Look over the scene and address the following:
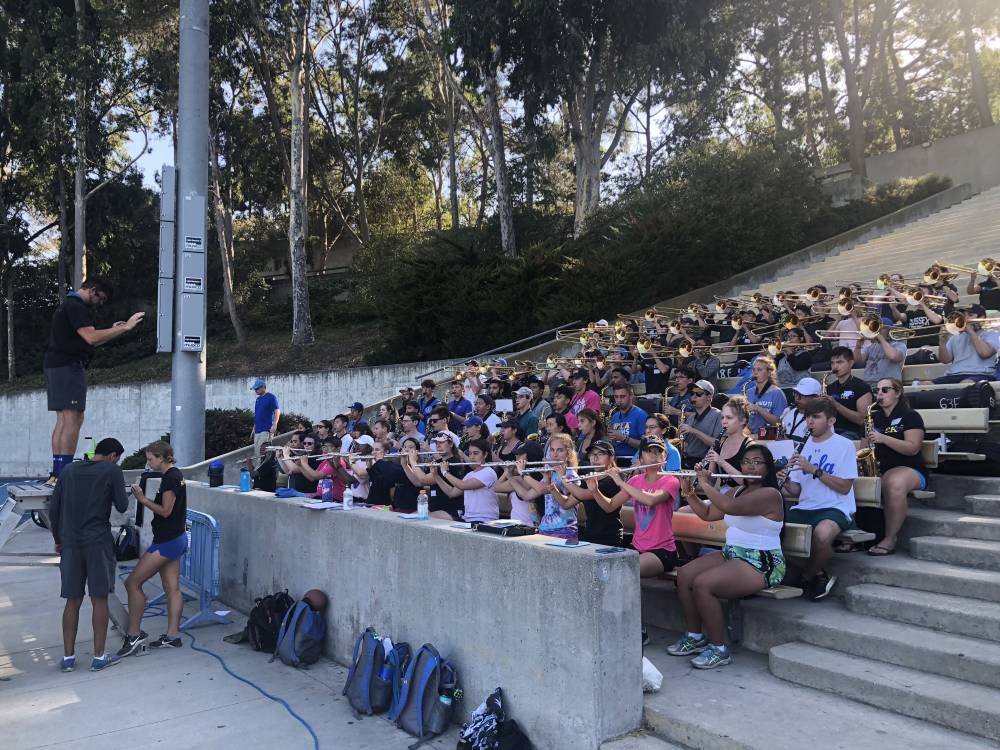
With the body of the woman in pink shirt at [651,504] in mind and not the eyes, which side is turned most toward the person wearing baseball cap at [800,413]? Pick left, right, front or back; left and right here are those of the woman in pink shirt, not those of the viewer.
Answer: back

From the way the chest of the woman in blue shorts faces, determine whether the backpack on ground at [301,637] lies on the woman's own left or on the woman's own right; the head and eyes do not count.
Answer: on the woman's own left

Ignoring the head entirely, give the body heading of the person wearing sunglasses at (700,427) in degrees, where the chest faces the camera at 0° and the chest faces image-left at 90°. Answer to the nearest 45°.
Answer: approximately 45°

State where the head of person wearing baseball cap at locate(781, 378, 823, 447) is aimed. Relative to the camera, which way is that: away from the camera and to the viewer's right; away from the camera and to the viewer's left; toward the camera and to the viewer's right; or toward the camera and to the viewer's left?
toward the camera and to the viewer's left

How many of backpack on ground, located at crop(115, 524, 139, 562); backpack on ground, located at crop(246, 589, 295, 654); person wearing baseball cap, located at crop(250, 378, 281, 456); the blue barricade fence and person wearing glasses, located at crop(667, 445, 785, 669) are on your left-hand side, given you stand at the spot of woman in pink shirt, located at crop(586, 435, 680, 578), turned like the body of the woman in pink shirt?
1

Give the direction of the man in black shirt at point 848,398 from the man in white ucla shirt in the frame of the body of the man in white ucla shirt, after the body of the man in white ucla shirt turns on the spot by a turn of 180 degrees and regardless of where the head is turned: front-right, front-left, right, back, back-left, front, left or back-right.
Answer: front-left

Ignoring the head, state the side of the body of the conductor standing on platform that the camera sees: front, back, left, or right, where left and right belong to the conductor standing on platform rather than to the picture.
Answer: right

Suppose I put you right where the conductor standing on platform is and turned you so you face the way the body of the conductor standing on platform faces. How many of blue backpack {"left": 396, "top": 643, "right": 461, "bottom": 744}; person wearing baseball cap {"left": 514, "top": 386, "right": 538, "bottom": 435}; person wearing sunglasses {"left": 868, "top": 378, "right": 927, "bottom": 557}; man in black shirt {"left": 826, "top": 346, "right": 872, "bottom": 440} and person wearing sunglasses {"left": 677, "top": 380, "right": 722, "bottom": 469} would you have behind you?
0

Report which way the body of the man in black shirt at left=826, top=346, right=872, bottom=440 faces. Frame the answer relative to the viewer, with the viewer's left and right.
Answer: facing the viewer and to the left of the viewer

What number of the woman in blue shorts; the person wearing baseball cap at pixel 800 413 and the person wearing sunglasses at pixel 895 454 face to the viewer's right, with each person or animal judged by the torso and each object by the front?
0

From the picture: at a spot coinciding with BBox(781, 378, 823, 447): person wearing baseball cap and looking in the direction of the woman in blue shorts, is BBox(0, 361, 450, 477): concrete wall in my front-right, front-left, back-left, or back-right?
front-right

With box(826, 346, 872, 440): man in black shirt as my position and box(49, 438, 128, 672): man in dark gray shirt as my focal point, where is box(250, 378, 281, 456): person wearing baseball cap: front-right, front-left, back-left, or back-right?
front-right

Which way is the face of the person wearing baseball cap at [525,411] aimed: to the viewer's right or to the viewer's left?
to the viewer's left

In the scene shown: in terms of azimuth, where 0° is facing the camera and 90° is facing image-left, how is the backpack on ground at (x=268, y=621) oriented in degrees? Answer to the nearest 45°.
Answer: approximately 45°

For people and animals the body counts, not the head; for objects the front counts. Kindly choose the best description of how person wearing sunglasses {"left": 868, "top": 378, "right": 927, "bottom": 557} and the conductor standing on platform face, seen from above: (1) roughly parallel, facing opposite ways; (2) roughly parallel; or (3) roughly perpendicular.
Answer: roughly parallel, facing opposite ways

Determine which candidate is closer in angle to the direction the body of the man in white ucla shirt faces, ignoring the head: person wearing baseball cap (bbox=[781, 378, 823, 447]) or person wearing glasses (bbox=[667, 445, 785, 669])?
the person wearing glasses

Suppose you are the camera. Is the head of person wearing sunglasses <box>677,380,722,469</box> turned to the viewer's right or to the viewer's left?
to the viewer's left

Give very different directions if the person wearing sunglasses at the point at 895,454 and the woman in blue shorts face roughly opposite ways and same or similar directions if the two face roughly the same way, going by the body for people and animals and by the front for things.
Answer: same or similar directions
